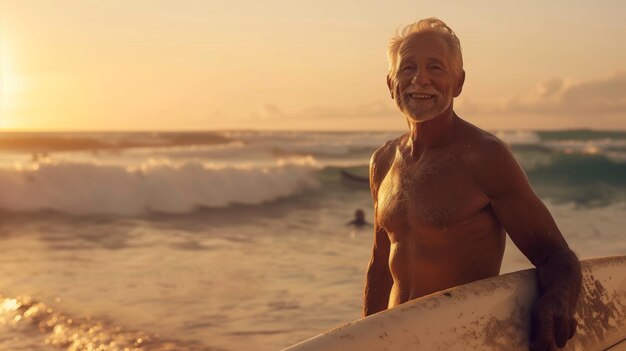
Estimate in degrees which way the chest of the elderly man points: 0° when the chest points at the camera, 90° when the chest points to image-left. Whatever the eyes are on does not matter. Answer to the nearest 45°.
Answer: approximately 45°
